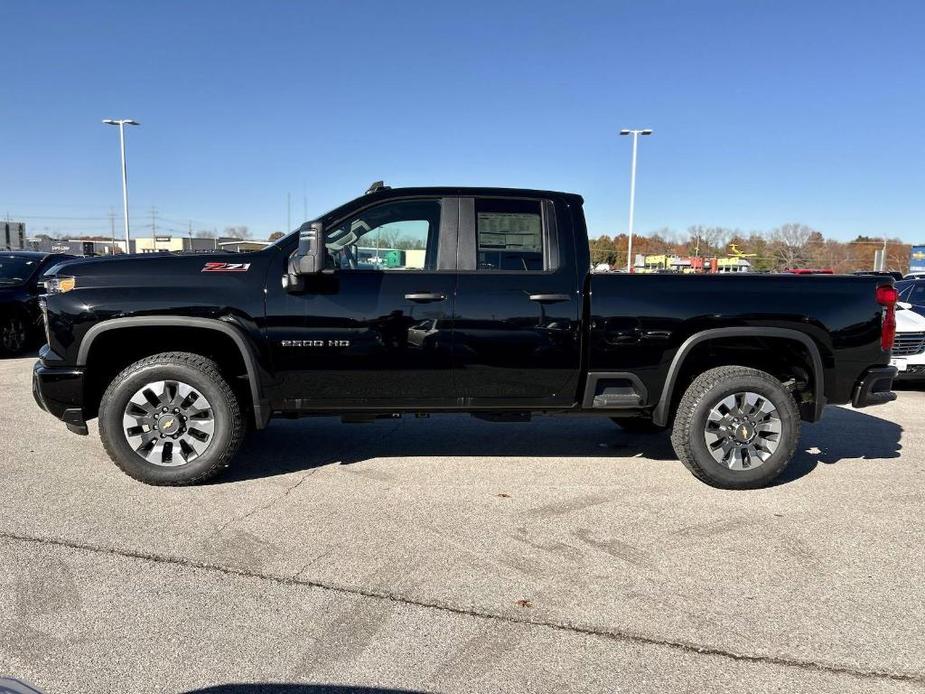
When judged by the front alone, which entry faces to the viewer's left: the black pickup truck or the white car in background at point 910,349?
the black pickup truck

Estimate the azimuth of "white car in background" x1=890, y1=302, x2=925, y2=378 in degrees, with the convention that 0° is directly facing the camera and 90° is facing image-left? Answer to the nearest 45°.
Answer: approximately 0°

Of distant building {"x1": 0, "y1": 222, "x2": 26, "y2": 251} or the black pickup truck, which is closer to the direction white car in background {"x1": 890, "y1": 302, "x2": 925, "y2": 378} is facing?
the black pickup truck

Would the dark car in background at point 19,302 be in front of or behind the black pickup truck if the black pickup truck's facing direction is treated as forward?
in front

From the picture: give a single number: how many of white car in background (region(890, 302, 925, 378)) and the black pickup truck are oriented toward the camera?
1

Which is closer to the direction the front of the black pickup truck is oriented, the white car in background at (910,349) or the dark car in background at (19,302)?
the dark car in background

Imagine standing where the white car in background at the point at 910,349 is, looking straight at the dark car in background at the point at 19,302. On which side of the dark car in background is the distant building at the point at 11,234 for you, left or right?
right

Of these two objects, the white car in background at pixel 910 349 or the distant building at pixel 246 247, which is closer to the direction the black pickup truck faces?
the distant building

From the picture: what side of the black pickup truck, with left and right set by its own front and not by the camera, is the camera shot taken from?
left

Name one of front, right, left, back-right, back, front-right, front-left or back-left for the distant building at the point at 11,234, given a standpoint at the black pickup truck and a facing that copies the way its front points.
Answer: front-right
